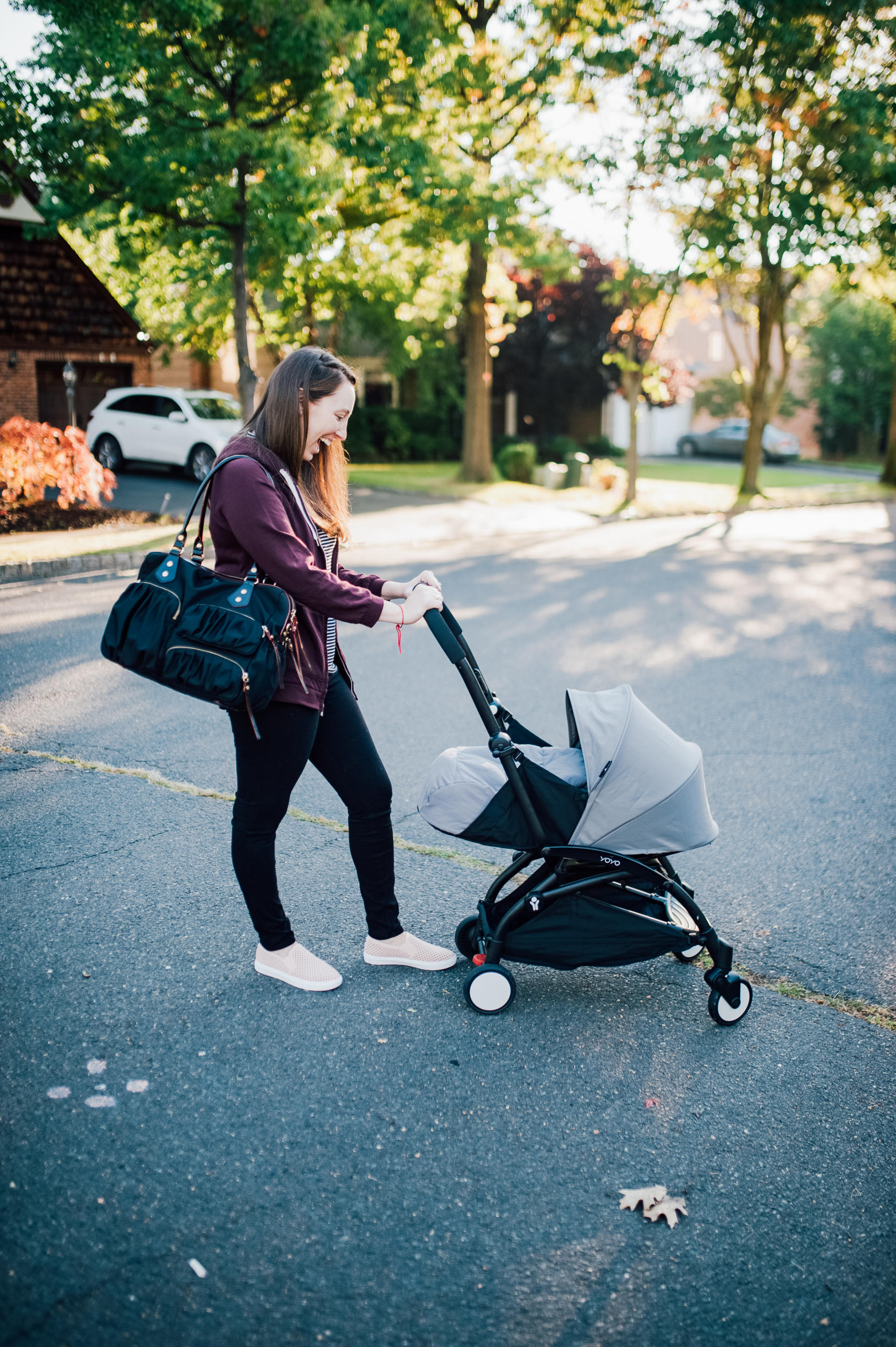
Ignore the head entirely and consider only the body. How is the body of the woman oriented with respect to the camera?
to the viewer's right

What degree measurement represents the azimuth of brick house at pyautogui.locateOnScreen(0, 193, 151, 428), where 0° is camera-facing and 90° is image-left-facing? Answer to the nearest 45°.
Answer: approximately 0°

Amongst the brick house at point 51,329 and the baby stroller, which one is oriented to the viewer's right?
the baby stroller

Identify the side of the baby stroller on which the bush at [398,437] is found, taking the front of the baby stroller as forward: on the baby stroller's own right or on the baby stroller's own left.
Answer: on the baby stroller's own left

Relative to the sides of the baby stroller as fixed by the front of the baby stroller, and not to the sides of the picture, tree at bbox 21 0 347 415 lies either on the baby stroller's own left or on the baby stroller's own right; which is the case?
on the baby stroller's own left

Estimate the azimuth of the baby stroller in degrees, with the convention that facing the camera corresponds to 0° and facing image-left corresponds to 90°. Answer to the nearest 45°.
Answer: approximately 270°

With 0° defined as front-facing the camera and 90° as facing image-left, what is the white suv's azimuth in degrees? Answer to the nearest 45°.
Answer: approximately 315°

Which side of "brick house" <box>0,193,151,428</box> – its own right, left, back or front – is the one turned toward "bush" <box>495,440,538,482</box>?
left

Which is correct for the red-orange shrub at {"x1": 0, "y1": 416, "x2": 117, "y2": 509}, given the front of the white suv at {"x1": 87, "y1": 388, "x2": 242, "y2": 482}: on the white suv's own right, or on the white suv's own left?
on the white suv's own right

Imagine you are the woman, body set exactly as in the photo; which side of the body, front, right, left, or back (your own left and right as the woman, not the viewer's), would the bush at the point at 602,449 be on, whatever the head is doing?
left

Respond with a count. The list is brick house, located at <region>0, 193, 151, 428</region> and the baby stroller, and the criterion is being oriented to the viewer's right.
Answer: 1
